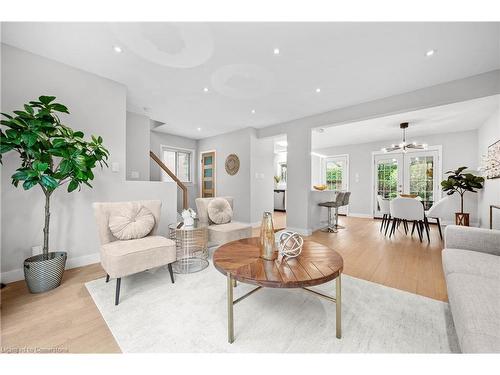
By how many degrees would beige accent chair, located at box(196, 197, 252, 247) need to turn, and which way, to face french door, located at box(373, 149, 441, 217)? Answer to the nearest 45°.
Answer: approximately 90° to its left

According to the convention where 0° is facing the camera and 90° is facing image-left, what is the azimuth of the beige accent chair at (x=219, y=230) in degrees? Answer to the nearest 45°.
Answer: approximately 315°

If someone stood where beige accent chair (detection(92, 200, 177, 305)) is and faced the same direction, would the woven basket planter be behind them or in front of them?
behind

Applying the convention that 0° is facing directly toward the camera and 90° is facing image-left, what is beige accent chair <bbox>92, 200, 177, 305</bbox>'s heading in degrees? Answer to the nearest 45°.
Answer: approximately 315°

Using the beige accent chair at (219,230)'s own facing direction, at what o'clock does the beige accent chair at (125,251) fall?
the beige accent chair at (125,251) is roughly at 3 o'clock from the beige accent chair at (219,230).

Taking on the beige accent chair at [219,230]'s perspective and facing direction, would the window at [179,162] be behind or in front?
behind
